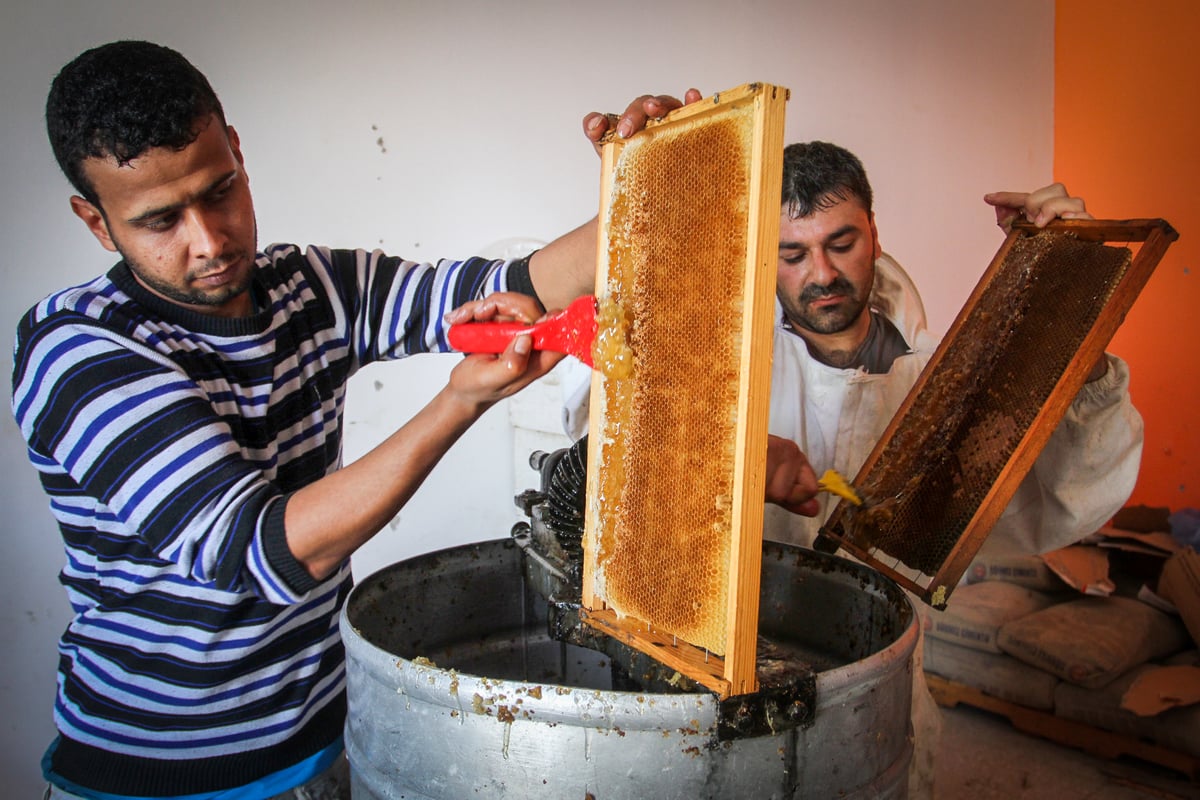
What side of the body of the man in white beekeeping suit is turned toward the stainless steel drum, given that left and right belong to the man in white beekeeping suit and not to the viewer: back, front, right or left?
front

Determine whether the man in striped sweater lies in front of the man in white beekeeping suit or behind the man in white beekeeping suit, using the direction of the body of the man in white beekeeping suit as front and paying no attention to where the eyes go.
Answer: in front

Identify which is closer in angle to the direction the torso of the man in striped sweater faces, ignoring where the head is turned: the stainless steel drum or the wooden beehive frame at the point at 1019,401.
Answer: the stainless steel drum

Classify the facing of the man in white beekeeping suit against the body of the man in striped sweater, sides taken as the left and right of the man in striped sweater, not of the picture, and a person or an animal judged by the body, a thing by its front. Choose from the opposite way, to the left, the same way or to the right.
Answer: to the right

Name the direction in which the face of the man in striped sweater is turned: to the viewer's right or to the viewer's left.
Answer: to the viewer's right

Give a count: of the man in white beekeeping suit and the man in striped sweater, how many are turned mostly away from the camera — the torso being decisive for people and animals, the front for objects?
0
